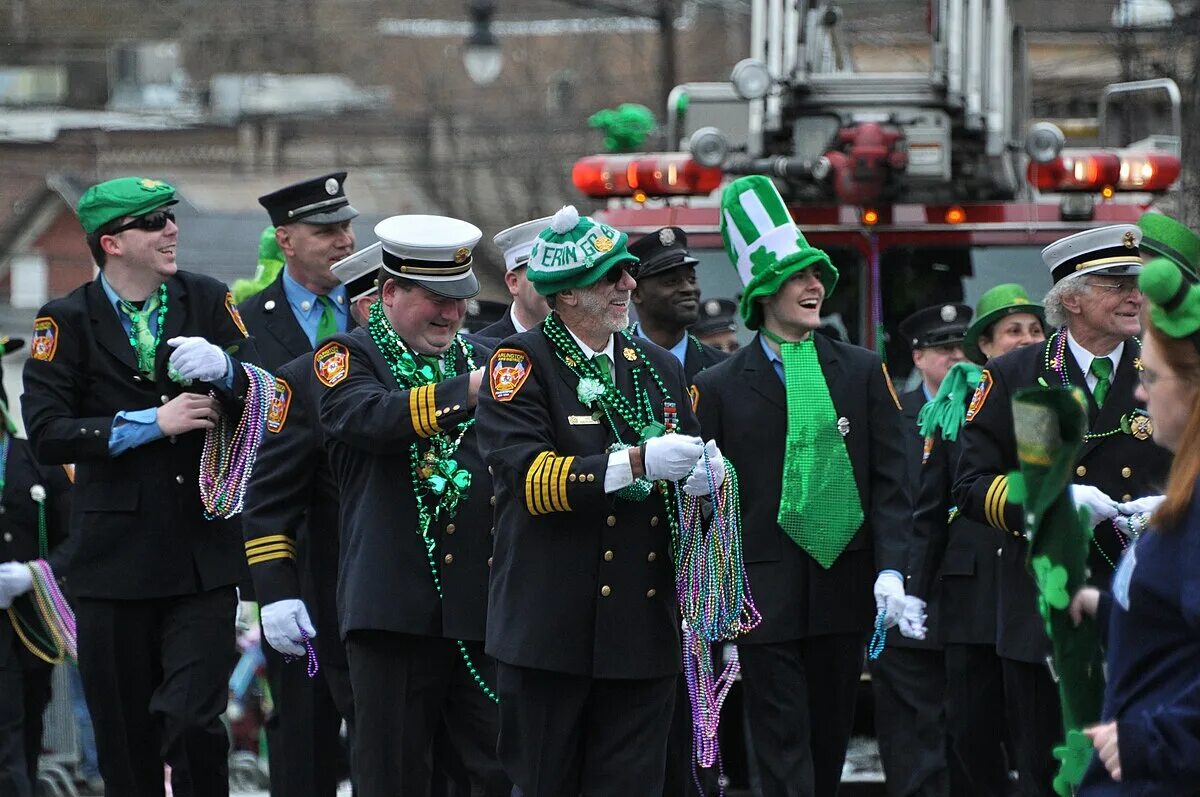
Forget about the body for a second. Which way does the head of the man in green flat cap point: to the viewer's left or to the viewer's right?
to the viewer's right

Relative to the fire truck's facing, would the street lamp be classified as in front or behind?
behind

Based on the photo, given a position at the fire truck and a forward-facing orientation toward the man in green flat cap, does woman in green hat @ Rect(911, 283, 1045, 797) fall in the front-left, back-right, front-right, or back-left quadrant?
front-left

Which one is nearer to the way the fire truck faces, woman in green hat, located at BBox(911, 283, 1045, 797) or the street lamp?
the woman in green hat

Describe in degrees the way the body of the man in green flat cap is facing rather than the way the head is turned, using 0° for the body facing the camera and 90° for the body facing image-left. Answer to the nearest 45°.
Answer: approximately 315°

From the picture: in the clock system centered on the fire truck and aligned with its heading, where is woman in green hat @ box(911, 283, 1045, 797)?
The woman in green hat is roughly at 12 o'clock from the fire truck.

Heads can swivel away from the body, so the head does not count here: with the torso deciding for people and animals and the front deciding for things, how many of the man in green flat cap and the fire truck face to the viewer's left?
0

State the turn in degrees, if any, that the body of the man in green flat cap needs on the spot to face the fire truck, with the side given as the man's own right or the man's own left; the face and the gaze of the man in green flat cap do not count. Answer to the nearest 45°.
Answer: approximately 90° to the man's own left

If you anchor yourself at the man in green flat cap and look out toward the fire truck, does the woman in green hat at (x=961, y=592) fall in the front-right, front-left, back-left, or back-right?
front-right

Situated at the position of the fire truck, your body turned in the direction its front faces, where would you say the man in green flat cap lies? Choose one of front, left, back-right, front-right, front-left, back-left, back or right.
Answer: front-right

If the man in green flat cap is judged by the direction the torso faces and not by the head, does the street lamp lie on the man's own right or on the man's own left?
on the man's own left

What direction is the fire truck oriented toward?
toward the camera

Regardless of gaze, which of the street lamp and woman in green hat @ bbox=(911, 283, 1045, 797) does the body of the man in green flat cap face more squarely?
the woman in green hat
